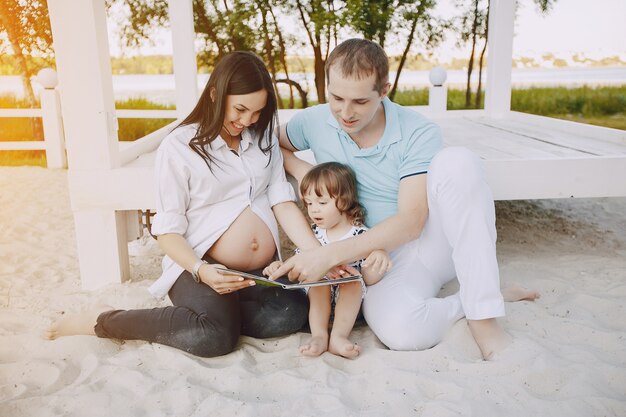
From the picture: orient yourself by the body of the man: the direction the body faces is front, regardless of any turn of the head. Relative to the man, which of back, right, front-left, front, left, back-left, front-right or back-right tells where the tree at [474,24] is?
back

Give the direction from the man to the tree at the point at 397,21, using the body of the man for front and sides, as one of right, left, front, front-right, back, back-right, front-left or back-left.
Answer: back

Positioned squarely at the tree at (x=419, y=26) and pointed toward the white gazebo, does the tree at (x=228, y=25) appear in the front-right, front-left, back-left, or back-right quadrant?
front-right

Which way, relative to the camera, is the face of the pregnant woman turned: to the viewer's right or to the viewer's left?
to the viewer's right

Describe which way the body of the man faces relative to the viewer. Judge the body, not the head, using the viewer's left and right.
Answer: facing the viewer

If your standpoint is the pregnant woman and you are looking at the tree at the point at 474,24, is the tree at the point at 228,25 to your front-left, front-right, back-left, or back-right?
front-left

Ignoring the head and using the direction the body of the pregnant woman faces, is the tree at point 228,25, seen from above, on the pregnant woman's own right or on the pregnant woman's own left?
on the pregnant woman's own left

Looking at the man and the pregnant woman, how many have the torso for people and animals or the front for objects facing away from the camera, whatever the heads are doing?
0

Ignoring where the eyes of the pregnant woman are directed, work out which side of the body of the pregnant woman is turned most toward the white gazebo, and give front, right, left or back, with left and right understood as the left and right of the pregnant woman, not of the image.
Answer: back

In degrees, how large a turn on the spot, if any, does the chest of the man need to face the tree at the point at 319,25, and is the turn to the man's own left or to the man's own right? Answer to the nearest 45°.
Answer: approximately 180°

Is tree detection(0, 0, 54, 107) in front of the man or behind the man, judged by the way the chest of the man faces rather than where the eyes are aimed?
behind

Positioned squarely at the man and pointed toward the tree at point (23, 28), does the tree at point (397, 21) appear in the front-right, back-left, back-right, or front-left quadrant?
front-right

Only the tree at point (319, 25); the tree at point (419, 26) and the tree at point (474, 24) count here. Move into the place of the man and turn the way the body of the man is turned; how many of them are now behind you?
3

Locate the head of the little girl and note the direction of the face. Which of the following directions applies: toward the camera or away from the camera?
toward the camera

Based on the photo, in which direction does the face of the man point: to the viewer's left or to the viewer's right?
to the viewer's left
